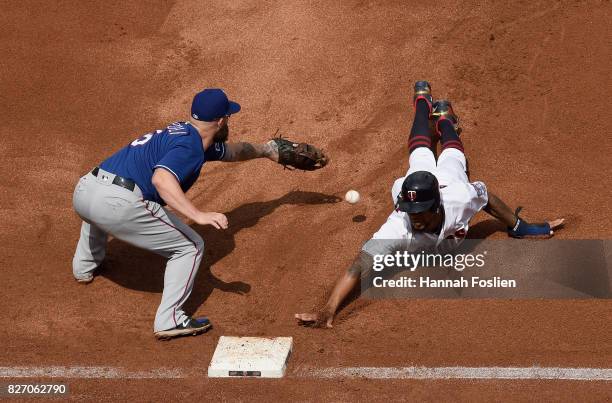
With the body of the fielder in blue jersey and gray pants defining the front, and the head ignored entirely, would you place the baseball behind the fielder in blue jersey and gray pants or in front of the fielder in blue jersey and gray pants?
in front

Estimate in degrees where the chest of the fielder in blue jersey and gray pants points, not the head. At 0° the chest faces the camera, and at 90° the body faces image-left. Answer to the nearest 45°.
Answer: approximately 225°
